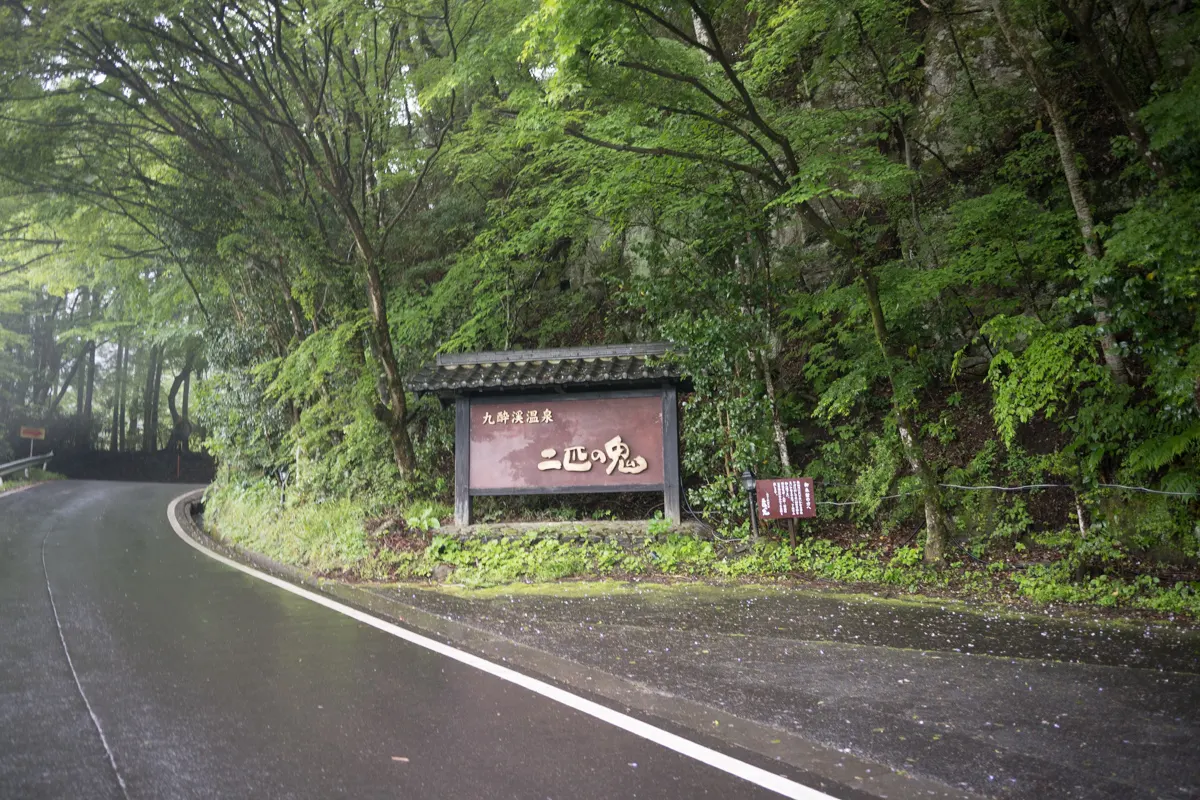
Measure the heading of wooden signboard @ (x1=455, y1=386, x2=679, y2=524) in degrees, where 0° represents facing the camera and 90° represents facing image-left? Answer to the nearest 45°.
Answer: approximately 0°

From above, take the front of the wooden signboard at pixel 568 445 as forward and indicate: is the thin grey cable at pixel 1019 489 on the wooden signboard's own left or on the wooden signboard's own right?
on the wooden signboard's own left

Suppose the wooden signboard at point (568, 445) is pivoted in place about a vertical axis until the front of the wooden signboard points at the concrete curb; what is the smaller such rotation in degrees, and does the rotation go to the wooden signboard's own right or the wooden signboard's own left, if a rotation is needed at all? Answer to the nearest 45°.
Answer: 0° — it already faces it

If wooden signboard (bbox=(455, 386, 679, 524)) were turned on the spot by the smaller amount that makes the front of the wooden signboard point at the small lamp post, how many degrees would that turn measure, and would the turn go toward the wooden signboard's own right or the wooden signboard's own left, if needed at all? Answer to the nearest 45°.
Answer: approximately 45° to the wooden signboard's own left

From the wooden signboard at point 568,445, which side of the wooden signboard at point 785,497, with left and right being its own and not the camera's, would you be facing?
right

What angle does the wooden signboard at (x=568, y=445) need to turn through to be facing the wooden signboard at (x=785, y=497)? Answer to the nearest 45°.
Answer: approximately 45° to its left
